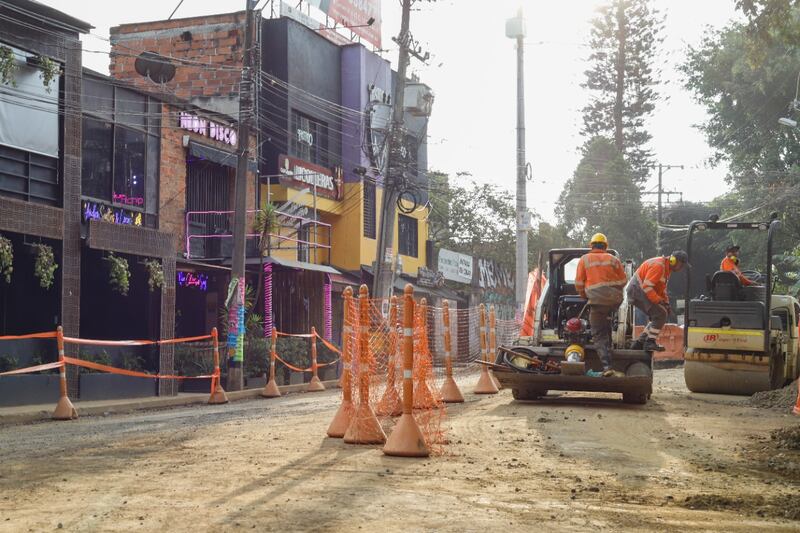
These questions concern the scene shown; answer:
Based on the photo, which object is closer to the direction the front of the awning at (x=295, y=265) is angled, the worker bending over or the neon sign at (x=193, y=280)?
the worker bending over

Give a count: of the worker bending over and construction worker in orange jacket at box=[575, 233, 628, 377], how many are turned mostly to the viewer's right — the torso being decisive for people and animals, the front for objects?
1

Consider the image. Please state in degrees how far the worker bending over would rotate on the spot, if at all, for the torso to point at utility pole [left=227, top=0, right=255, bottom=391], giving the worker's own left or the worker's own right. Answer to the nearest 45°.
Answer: approximately 135° to the worker's own left

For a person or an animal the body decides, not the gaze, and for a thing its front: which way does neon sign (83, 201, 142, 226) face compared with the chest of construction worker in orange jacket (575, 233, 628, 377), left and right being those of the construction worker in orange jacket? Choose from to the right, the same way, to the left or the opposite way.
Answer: to the right

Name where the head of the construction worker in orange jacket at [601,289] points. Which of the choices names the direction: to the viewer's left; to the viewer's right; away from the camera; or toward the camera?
away from the camera

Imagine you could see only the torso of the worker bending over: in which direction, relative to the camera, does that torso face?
to the viewer's right

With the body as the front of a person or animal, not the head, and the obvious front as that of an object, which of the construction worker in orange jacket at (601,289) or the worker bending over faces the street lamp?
the construction worker in orange jacket

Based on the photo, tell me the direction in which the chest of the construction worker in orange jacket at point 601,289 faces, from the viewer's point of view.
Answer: away from the camera

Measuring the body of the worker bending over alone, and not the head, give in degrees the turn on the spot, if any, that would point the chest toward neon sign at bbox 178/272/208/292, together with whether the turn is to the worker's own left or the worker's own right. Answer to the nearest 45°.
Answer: approximately 135° to the worker's own left

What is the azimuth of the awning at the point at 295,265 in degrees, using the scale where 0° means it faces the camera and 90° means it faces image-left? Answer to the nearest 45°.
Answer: approximately 315°

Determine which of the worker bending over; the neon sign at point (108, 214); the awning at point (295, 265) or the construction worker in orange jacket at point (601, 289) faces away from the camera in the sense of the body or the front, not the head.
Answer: the construction worker in orange jacket
